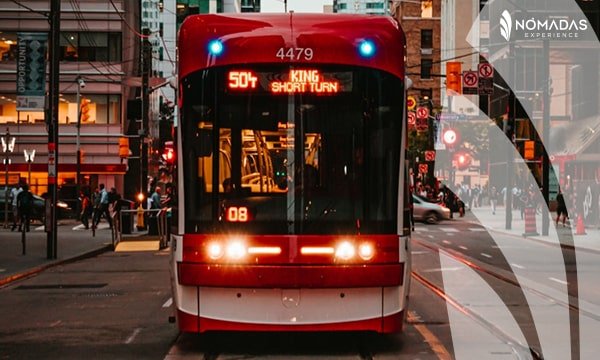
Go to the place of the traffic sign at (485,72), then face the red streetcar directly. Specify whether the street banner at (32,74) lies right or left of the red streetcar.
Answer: right

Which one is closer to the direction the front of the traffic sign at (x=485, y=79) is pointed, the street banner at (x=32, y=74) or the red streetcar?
the red streetcar

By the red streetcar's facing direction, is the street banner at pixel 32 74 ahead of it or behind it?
behind

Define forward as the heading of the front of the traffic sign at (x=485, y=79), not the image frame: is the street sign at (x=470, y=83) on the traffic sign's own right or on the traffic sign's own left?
on the traffic sign's own right

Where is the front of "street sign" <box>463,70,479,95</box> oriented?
toward the camera

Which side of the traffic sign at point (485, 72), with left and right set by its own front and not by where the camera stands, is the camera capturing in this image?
front

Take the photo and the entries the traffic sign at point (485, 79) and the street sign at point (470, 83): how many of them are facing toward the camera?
2

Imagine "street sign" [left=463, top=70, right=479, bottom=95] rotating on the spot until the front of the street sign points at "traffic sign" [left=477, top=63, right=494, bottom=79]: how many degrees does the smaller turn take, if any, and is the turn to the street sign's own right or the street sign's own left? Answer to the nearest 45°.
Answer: approximately 90° to the street sign's own left
